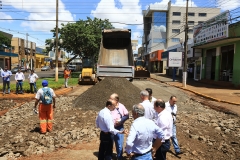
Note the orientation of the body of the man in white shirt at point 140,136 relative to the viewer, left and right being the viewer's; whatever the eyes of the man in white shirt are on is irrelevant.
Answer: facing away from the viewer and to the left of the viewer

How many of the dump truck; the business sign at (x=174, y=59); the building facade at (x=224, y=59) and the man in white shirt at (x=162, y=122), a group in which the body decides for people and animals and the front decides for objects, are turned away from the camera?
1

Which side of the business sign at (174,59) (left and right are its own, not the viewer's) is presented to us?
front

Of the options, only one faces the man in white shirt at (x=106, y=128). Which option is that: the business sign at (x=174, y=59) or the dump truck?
the business sign

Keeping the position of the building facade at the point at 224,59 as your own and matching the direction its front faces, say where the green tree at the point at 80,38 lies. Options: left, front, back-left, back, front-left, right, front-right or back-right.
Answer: front-right

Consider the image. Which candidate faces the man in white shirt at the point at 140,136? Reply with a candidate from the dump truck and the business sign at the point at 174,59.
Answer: the business sign

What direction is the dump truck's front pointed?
away from the camera

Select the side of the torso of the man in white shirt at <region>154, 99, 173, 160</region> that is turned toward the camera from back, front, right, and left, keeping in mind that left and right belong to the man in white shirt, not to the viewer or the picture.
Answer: left

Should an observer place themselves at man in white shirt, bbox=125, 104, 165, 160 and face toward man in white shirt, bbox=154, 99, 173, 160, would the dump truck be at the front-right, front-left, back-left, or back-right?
front-left

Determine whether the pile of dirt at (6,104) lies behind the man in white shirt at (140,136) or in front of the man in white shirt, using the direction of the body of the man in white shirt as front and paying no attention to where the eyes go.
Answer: in front

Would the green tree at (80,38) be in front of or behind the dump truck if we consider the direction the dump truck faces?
in front

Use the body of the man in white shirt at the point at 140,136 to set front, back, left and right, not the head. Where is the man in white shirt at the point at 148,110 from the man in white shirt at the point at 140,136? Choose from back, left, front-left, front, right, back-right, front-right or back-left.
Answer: front-right

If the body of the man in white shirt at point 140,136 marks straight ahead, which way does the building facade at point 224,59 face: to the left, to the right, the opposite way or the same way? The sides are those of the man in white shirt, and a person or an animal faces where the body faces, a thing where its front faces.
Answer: to the left

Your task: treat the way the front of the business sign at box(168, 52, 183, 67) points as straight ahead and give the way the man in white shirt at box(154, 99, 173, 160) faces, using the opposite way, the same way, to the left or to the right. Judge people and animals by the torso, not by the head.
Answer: to the right

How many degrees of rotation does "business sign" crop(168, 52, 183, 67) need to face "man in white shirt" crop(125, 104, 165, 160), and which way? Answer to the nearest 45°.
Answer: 0° — it already faces them

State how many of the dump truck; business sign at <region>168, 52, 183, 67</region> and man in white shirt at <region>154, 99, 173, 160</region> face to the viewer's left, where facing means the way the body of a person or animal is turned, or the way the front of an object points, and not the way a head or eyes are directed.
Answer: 1

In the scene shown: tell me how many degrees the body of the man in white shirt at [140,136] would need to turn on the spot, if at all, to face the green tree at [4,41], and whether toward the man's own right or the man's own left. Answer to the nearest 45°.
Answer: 0° — they already face it

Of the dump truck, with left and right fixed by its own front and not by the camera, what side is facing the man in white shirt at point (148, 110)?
back
